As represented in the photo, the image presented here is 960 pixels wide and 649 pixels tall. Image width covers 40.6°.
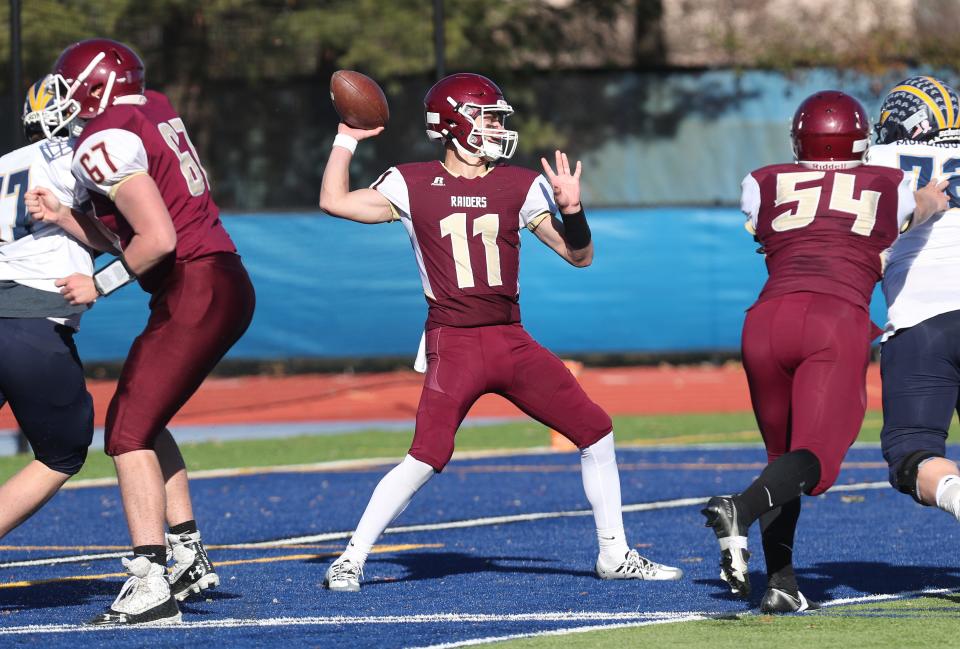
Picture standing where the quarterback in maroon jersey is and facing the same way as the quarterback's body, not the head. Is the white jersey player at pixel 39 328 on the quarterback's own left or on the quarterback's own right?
on the quarterback's own right

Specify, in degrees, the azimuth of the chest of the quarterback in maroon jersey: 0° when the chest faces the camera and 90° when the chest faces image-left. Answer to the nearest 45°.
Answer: approximately 315°

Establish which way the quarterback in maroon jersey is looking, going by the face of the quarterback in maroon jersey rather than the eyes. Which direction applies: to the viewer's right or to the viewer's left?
to the viewer's right
